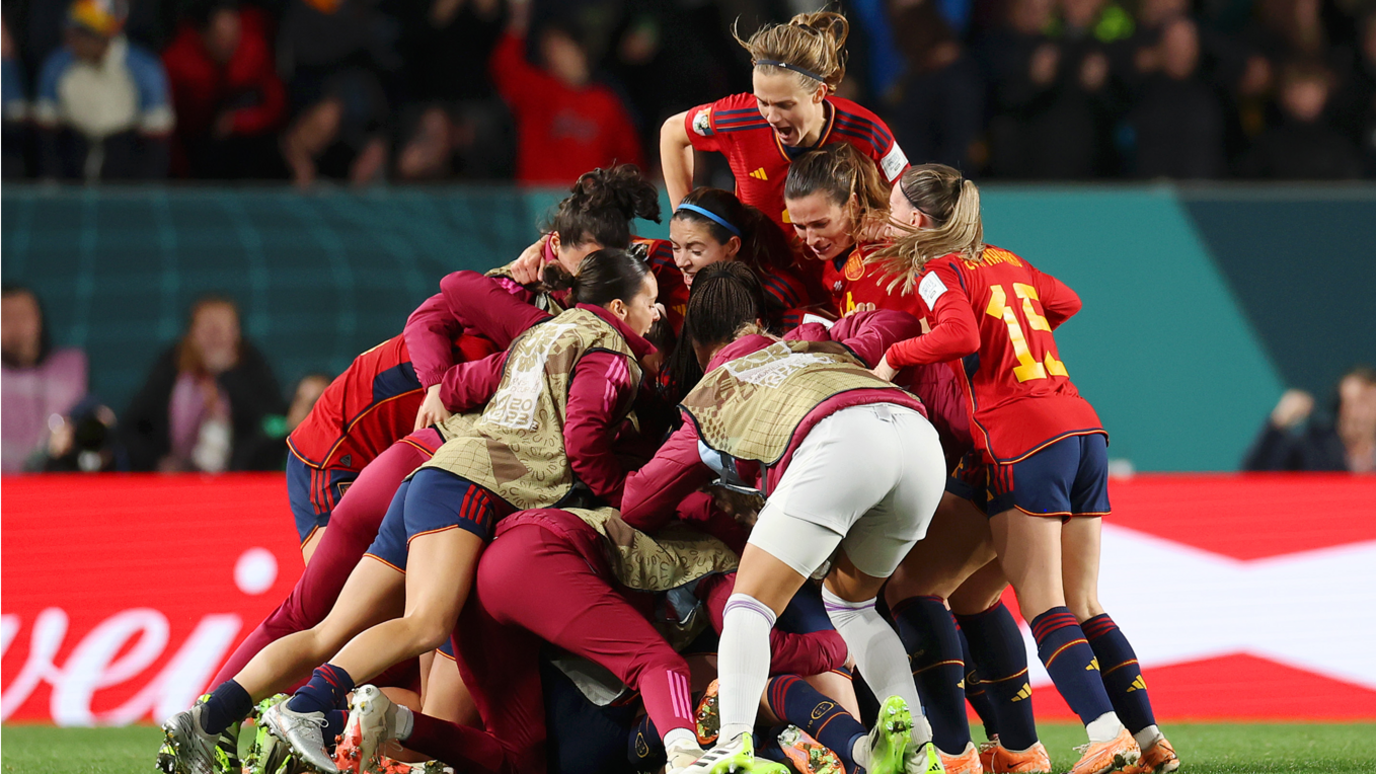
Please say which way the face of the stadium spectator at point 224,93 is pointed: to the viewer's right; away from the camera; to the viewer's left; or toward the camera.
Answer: toward the camera

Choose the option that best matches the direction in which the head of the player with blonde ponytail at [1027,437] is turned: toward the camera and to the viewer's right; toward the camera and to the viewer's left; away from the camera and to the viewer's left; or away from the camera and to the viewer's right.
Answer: away from the camera and to the viewer's left

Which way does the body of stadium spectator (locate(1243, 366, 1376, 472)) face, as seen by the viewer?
toward the camera

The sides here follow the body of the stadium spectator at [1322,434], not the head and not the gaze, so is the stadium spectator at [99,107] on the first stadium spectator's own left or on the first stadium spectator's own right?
on the first stadium spectator's own right

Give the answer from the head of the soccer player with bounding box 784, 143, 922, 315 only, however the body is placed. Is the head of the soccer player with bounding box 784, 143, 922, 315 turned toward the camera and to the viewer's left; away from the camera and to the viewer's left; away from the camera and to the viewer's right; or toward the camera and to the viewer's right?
toward the camera and to the viewer's left

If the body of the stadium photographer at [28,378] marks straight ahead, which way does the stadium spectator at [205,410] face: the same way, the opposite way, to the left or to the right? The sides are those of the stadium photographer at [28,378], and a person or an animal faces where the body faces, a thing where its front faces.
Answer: the same way

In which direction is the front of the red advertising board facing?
toward the camera

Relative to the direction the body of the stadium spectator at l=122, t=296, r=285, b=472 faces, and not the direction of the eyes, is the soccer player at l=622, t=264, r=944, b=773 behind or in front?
in front

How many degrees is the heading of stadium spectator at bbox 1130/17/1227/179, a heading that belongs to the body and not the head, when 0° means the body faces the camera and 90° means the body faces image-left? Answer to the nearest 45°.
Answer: approximately 0°

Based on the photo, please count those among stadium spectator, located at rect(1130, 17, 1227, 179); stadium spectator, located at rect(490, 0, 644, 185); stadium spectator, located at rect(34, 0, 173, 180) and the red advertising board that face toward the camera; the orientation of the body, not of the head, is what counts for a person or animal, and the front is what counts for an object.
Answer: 4

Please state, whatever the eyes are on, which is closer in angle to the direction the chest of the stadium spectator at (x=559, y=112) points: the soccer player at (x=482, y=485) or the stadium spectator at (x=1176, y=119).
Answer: the soccer player

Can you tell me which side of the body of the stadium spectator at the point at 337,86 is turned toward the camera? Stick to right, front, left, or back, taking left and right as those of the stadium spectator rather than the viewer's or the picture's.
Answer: front

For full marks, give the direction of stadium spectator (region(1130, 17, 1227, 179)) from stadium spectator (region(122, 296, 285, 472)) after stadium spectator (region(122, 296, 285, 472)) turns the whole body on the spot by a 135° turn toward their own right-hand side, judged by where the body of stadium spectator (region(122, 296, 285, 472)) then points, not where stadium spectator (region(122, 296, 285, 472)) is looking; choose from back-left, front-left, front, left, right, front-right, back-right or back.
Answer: back-right

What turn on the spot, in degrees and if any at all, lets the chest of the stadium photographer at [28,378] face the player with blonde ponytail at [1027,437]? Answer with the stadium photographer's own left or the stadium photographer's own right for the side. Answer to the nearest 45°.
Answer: approximately 45° to the stadium photographer's own left

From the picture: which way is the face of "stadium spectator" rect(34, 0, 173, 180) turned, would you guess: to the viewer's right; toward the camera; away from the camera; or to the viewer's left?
toward the camera

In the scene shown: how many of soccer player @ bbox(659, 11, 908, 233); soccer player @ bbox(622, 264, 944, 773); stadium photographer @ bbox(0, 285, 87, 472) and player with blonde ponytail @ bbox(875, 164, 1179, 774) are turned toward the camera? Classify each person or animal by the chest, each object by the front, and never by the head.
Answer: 2

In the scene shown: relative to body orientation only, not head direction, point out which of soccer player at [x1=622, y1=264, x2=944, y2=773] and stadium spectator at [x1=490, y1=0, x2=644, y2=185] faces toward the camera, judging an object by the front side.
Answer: the stadium spectator

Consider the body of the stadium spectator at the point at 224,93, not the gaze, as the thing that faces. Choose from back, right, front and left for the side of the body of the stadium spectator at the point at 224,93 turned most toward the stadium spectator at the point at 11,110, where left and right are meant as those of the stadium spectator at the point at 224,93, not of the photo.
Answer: right

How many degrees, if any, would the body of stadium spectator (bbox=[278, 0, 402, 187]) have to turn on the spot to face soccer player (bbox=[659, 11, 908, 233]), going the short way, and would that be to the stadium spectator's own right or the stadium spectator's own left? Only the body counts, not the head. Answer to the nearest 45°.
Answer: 0° — they already face them

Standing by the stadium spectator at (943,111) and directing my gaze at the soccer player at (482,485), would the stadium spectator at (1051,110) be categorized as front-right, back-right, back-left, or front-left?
back-left

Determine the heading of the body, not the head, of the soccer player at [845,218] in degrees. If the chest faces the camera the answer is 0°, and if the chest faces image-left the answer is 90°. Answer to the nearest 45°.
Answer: approximately 45°
